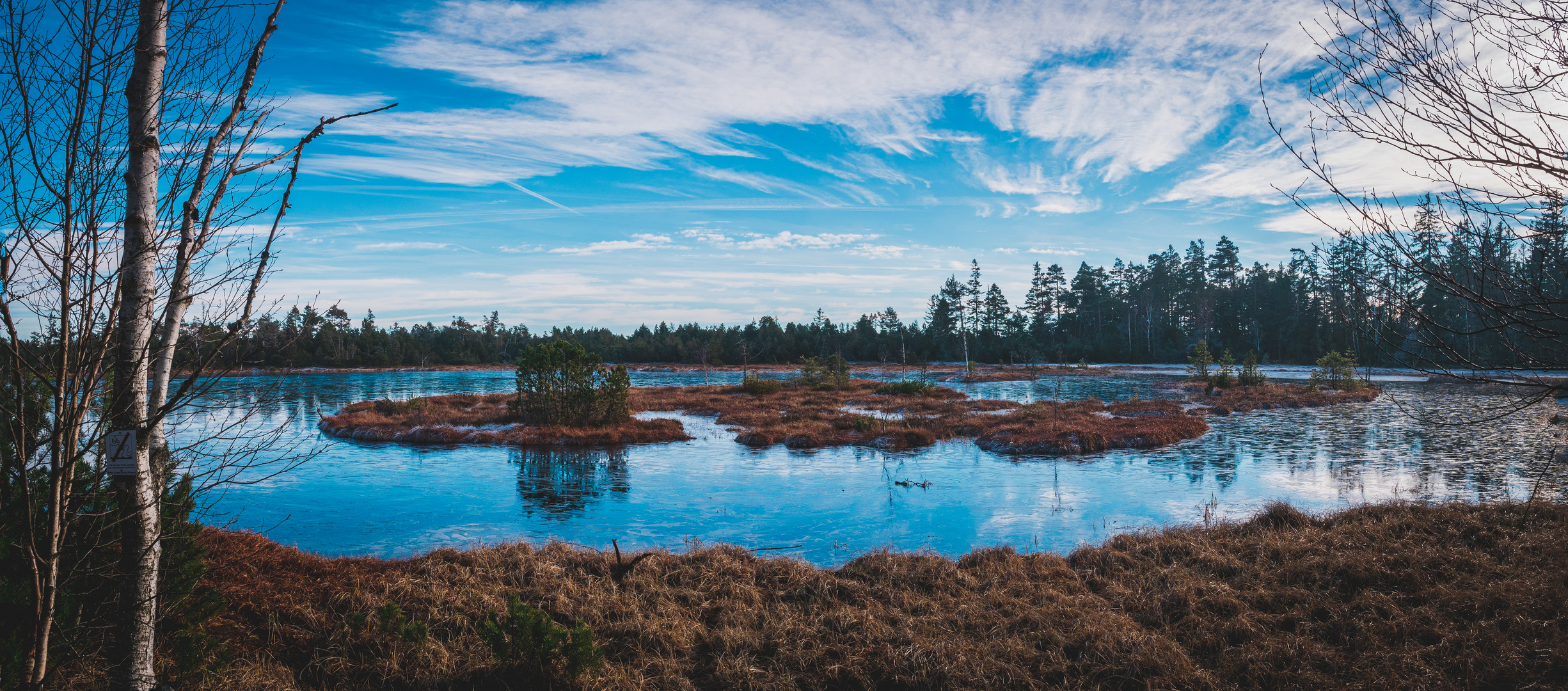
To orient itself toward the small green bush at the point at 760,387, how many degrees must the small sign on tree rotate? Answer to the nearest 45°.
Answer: approximately 135° to its left

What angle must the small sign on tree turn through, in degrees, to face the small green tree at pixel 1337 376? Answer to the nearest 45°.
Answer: approximately 90° to its left

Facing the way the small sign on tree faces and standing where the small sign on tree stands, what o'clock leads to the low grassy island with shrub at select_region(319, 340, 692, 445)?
The low grassy island with shrub is roughly at 7 o'clock from the small sign on tree.

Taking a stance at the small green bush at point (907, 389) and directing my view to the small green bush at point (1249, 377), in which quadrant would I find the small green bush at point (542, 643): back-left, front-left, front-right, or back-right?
back-right

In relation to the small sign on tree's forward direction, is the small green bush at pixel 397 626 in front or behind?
behind

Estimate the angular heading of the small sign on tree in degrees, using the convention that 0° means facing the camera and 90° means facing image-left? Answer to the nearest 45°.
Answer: approximately 0°

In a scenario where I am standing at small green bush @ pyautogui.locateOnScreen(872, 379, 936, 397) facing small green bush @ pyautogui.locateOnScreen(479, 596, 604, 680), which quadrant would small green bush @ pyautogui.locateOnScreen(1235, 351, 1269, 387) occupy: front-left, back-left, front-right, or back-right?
back-left

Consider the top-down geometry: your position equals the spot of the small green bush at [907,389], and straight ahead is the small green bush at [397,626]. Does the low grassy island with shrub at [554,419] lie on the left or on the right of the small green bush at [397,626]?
right

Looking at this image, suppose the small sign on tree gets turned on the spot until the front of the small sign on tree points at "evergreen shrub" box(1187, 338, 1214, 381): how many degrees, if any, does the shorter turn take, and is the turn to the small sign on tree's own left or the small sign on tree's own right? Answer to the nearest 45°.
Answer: approximately 90° to the small sign on tree's own left

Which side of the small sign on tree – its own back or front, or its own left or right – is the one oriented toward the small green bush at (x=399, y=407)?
back

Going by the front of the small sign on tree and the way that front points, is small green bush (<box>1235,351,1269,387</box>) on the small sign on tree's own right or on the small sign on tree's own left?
on the small sign on tree's own left

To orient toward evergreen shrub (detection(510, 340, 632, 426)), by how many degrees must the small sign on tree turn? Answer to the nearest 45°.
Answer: approximately 135° to its left

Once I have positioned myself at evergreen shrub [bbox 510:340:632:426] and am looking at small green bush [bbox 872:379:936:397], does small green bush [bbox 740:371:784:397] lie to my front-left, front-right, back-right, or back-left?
front-left

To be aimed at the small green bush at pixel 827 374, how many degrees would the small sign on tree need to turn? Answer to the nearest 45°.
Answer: approximately 135° to its left

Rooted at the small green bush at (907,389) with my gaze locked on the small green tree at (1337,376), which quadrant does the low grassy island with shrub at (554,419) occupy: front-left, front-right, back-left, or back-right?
back-right
